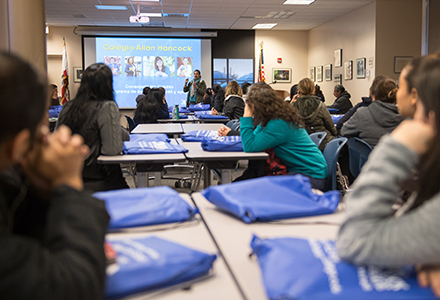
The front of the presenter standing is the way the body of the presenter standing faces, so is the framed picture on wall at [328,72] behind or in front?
behind

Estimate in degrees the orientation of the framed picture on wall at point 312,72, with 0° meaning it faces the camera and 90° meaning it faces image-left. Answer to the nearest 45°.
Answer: approximately 45°

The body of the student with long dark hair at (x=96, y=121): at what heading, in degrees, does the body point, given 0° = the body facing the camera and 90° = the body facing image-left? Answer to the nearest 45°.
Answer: approximately 225°

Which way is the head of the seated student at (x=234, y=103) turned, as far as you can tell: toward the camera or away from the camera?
away from the camera

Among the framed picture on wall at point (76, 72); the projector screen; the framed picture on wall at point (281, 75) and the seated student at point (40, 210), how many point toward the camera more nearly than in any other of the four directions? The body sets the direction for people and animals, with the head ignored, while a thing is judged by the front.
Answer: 3

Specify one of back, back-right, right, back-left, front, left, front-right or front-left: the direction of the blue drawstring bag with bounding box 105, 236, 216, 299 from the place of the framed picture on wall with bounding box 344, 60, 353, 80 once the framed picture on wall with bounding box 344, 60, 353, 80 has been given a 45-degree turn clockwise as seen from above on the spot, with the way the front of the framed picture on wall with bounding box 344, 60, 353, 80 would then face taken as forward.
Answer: left

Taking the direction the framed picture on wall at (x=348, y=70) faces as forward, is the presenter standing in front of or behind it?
in front

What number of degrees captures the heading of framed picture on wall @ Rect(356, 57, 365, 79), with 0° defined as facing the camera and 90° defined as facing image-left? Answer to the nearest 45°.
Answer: approximately 45°

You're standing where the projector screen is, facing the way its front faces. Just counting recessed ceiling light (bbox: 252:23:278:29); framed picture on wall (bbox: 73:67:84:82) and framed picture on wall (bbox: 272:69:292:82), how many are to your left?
2

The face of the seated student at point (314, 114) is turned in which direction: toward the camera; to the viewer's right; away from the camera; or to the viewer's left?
away from the camera

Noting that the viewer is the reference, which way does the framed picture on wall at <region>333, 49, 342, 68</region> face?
facing the viewer and to the left of the viewer

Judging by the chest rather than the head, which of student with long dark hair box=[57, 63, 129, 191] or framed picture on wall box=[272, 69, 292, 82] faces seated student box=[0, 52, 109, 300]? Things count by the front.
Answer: the framed picture on wall

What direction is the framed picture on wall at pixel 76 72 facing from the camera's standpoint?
toward the camera

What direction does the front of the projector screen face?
toward the camera

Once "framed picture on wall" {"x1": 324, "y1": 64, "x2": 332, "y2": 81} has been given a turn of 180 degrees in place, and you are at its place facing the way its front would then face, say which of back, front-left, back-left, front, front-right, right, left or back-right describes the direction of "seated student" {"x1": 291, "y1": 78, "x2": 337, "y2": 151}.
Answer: back-right

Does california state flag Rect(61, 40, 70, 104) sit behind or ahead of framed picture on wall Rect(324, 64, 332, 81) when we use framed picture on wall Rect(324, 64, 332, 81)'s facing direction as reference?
ahead
